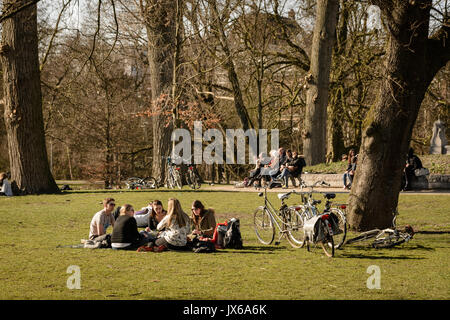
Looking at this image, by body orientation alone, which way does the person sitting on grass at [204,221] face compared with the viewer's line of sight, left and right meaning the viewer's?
facing the viewer and to the left of the viewer

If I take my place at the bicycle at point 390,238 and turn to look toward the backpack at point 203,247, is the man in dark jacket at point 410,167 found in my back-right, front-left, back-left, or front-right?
back-right

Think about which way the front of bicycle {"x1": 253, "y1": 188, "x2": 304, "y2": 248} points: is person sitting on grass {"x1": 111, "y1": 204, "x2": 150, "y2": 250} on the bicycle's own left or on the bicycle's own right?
on the bicycle's own left

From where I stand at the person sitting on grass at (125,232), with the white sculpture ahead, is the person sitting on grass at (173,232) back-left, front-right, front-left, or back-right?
front-right

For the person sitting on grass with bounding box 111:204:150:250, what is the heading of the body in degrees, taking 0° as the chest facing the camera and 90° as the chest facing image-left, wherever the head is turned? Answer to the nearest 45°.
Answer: approximately 225°

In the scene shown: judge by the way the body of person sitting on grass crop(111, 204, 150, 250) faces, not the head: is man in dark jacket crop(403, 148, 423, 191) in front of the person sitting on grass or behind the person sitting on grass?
in front

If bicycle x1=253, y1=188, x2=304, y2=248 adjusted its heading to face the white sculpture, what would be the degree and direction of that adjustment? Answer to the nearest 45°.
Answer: approximately 90° to its right

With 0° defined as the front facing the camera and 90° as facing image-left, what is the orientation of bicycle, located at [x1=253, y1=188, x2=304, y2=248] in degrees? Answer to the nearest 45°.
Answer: approximately 135°

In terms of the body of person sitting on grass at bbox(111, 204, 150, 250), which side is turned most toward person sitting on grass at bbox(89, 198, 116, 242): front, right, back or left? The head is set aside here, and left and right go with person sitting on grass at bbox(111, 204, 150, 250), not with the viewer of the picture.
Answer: left

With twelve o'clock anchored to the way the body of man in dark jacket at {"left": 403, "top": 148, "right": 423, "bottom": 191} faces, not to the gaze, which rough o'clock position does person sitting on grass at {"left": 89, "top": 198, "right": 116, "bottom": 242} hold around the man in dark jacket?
The person sitting on grass is roughly at 10 o'clock from the man in dark jacket.

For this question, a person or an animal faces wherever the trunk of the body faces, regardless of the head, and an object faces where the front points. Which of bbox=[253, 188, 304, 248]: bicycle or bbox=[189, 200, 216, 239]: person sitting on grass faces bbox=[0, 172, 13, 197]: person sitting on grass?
the bicycle

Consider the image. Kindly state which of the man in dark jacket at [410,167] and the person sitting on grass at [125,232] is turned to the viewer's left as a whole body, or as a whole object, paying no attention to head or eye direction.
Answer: the man in dark jacket

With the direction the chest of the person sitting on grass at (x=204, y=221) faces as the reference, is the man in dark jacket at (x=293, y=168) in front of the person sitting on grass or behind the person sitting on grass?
behind

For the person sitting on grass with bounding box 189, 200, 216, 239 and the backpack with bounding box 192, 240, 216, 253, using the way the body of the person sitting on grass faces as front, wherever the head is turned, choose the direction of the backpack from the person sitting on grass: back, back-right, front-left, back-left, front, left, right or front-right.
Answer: front-left
